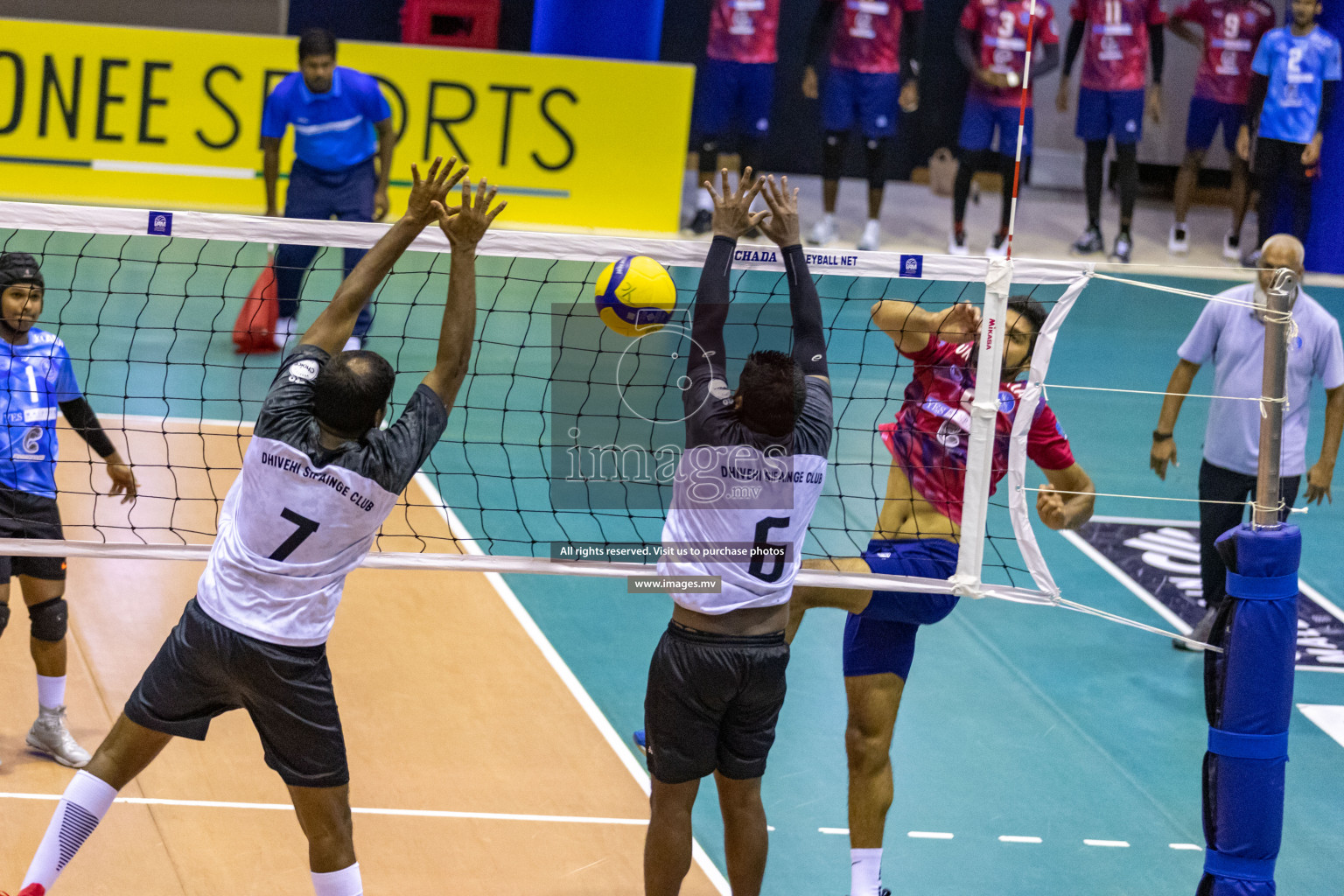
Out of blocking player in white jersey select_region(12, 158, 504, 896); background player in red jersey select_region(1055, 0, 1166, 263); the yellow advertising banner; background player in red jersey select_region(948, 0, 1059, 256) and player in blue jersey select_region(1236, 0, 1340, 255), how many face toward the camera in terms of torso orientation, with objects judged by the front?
4

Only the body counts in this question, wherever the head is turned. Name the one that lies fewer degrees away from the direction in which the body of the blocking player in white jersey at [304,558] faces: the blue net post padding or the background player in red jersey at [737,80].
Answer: the background player in red jersey

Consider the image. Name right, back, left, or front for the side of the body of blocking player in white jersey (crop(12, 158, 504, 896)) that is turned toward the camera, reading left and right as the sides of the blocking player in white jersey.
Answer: back

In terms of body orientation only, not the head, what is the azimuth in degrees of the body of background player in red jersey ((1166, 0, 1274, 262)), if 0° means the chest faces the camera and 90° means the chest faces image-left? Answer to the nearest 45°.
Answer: approximately 0°

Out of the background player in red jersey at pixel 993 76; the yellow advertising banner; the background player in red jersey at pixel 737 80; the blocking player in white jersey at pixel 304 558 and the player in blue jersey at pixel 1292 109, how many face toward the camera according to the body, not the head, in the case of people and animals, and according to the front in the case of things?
4

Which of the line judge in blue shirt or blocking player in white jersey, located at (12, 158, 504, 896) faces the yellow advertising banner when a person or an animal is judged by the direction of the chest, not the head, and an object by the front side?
the blocking player in white jersey

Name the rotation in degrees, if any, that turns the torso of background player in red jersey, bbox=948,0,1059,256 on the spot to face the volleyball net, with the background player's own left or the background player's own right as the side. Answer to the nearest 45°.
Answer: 0° — they already face it

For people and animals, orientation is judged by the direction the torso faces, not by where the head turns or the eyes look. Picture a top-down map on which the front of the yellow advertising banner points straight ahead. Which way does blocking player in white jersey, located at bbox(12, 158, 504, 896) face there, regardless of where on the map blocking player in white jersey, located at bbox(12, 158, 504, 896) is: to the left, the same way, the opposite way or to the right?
the opposite way
